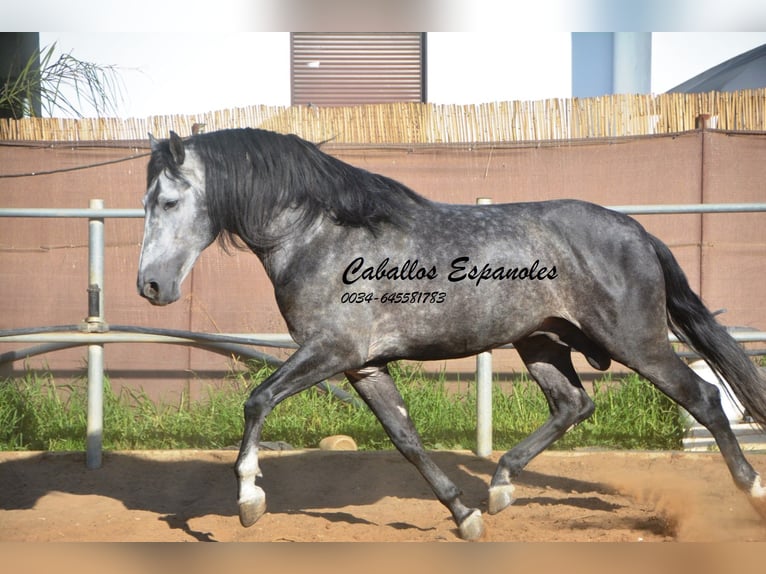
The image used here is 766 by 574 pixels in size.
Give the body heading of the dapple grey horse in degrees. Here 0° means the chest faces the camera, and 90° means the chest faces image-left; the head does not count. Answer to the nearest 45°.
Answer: approximately 90°

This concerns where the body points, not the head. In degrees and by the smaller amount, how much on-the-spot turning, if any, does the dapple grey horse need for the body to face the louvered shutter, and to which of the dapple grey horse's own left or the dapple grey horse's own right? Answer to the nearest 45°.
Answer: approximately 90° to the dapple grey horse's own right

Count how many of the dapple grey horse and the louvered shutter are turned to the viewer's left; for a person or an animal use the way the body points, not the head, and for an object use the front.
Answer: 1

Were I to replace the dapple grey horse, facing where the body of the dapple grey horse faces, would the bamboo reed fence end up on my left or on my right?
on my right

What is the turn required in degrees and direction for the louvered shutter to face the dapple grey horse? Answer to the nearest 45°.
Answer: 0° — it already faces it

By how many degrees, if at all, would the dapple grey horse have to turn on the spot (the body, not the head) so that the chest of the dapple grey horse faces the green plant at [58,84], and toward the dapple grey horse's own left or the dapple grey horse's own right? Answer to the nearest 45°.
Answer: approximately 45° to the dapple grey horse's own right

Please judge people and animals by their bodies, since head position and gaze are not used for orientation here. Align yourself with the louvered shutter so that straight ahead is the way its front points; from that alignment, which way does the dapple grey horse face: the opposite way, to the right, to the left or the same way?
to the right

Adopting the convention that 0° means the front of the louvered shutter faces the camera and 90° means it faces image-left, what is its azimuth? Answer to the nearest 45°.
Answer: approximately 0°
